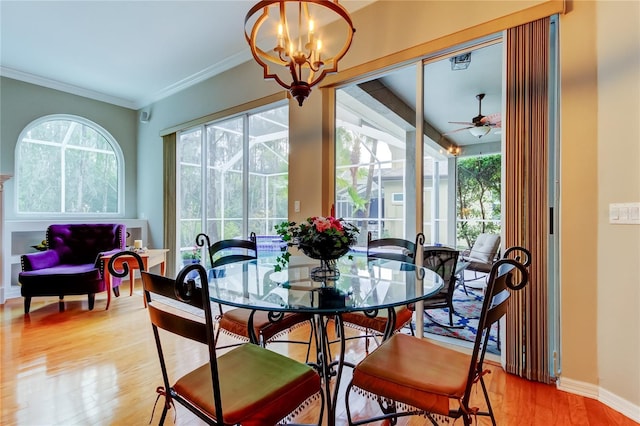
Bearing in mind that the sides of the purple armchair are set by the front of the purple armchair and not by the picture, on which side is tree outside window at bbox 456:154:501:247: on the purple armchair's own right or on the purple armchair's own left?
on the purple armchair's own left

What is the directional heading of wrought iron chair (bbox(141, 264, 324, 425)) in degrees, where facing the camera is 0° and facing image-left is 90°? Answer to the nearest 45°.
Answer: approximately 225°

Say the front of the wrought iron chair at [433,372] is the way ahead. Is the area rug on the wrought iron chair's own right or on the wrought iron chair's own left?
on the wrought iron chair's own right

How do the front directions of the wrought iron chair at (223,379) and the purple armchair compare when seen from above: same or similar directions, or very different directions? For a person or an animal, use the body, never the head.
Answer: very different directions

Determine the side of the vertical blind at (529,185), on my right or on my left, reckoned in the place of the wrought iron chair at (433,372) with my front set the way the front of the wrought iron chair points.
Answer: on my right

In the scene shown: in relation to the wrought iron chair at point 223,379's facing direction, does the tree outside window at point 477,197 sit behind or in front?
in front

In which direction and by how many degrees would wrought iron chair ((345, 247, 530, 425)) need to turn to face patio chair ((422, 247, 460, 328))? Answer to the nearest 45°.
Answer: approximately 45° to its right

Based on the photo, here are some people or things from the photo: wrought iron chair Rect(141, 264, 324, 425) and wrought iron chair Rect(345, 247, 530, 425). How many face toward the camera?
0

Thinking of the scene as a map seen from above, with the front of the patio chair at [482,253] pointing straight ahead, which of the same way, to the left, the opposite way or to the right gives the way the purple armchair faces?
to the left

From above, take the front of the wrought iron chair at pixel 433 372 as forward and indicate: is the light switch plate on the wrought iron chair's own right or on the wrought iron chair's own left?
on the wrought iron chair's own right

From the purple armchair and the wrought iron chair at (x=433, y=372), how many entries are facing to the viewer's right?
0

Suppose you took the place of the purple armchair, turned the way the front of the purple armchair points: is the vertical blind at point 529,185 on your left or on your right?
on your left
